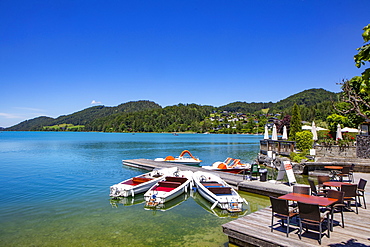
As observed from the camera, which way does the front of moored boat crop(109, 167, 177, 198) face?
facing away from the viewer and to the right of the viewer

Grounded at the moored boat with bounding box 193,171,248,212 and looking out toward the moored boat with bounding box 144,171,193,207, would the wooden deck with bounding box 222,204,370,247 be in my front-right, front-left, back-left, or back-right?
back-left

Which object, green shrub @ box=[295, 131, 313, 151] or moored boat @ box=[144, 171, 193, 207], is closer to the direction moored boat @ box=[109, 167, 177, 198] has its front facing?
the green shrub

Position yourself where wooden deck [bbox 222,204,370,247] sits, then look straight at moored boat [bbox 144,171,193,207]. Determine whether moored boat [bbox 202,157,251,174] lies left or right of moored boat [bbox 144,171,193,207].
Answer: right

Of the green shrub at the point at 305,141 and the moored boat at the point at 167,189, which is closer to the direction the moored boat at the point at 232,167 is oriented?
the moored boat

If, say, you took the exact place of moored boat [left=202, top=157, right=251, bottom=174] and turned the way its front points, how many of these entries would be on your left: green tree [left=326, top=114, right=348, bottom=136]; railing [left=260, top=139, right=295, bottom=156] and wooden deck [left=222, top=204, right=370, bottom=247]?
1

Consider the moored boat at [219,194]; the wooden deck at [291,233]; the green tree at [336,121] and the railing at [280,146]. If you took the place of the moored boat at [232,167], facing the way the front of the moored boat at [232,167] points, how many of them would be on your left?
2

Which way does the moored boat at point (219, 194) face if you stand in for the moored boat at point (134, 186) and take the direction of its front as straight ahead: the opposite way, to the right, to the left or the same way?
to the left

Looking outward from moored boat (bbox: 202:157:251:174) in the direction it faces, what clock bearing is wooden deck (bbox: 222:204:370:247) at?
The wooden deck is roughly at 9 o'clock from the moored boat.

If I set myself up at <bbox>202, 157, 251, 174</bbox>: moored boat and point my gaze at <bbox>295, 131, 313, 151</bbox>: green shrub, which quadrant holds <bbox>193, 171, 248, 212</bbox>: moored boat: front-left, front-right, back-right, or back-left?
back-right
